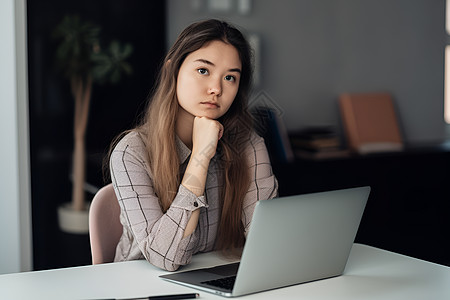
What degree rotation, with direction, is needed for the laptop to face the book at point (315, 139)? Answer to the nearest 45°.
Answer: approximately 45° to its right

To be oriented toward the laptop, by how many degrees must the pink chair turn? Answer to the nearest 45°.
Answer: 0° — it already faces it

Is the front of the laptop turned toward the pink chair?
yes

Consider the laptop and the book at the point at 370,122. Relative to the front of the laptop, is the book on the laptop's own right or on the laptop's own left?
on the laptop's own right

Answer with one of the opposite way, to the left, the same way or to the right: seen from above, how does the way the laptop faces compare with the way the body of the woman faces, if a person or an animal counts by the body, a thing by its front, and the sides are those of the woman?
the opposite way

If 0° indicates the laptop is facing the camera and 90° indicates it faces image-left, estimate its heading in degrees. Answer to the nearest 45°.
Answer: approximately 135°

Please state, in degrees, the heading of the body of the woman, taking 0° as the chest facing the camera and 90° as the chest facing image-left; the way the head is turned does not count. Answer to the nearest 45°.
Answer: approximately 315°

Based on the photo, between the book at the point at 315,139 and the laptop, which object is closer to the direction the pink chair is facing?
the laptop

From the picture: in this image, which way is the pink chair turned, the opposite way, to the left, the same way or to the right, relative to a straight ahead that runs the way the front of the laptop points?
the opposite way
